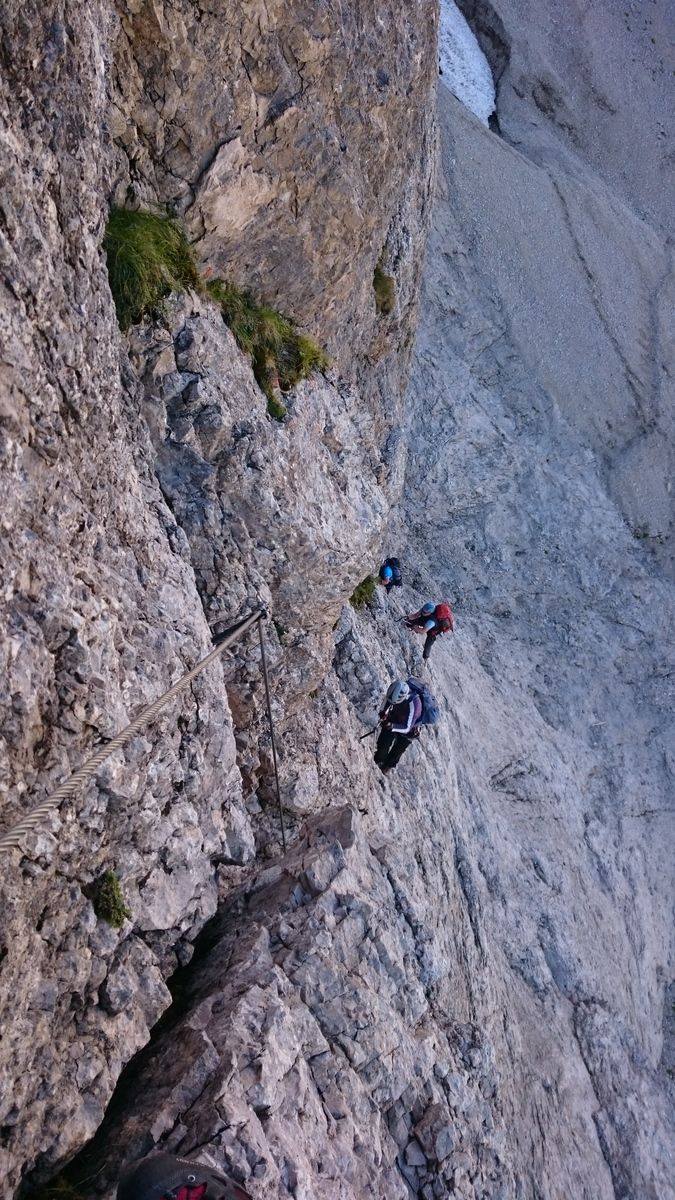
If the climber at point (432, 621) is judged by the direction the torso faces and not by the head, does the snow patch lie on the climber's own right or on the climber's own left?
on the climber's own right

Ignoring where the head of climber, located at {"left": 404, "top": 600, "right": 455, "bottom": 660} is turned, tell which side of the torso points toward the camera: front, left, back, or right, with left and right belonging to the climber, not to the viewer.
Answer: left

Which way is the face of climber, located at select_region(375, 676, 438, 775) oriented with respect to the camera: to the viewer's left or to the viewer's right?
to the viewer's left

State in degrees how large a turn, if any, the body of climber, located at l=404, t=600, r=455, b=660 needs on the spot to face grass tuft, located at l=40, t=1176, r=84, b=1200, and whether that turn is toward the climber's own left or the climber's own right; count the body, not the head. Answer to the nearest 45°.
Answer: approximately 90° to the climber's own left
